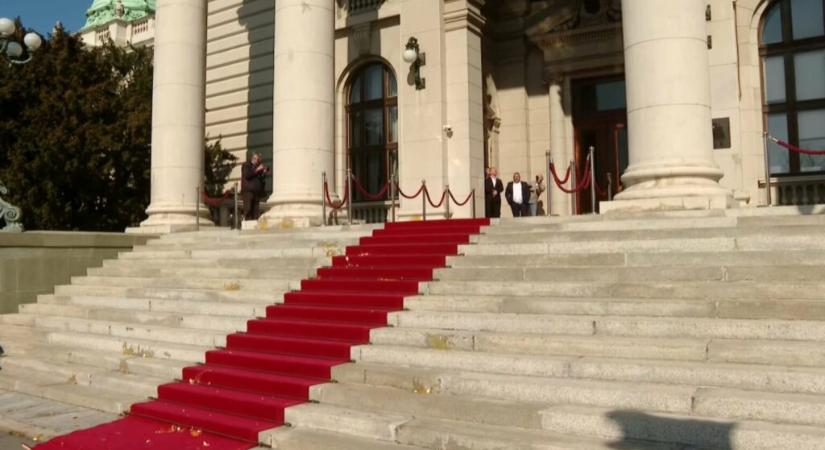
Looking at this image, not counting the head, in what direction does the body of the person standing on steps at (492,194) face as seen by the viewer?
toward the camera

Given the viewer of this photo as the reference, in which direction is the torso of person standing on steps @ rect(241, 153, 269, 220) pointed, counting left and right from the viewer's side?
facing the viewer and to the right of the viewer

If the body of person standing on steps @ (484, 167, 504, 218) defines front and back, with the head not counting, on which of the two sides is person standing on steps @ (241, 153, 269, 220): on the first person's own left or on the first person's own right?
on the first person's own right

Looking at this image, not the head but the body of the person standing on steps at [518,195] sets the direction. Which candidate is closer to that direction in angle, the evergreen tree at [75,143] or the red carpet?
the red carpet

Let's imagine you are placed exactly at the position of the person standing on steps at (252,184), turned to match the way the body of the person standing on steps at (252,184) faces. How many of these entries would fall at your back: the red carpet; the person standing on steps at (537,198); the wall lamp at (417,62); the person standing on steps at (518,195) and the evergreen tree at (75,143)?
1

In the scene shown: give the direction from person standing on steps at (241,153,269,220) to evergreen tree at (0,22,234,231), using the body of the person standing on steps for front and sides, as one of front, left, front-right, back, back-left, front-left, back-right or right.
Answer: back

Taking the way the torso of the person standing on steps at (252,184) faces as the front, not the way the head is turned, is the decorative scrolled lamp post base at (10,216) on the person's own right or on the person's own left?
on the person's own right

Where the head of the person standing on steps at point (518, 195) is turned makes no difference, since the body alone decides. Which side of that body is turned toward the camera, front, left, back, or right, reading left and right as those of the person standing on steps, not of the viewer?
front

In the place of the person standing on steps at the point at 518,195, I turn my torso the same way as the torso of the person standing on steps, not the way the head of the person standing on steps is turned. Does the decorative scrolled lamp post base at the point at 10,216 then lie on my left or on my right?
on my right

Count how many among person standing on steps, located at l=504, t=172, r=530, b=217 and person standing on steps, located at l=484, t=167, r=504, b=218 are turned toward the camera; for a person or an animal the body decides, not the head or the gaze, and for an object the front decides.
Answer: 2

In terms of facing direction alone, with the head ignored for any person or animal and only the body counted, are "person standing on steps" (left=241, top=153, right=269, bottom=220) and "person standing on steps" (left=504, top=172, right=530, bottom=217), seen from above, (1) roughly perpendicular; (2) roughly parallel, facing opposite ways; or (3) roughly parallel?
roughly perpendicular

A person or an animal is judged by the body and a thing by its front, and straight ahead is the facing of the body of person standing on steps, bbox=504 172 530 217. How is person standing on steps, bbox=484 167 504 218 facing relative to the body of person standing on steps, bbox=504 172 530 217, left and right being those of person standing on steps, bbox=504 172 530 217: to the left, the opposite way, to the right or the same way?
the same way

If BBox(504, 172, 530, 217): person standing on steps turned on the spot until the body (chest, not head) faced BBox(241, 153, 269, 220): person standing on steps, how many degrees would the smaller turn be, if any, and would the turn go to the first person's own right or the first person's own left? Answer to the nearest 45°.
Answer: approximately 90° to the first person's own right

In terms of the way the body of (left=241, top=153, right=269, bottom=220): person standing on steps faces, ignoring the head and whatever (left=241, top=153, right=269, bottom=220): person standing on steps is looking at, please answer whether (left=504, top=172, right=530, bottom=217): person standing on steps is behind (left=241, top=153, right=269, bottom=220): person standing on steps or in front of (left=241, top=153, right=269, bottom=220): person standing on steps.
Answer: in front

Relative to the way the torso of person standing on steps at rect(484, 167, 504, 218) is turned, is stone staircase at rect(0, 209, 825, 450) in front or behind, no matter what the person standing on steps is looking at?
in front
